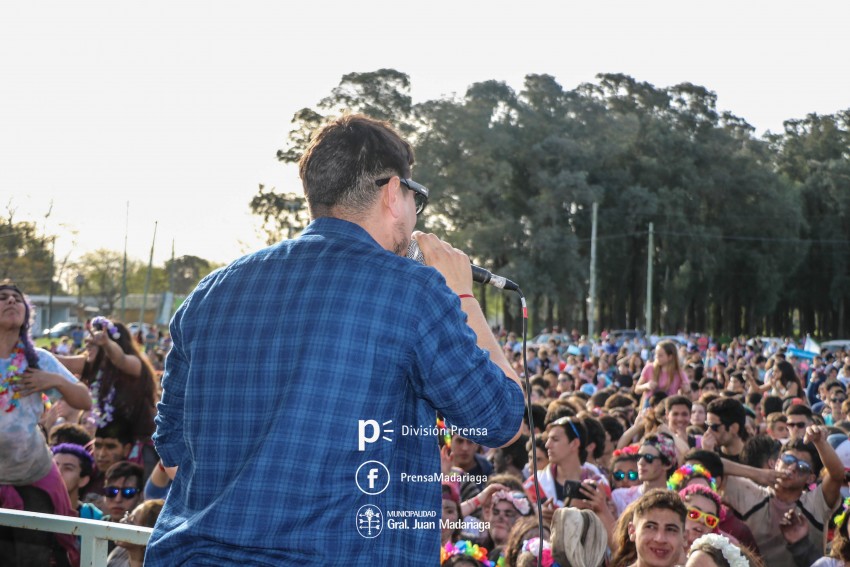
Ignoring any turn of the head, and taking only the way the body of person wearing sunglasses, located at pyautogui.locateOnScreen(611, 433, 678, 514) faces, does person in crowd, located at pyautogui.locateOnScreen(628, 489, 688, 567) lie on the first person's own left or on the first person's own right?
on the first person's own left

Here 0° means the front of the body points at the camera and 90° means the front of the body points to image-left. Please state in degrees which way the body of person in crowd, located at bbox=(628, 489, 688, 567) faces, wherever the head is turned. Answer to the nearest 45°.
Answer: approximately 0°

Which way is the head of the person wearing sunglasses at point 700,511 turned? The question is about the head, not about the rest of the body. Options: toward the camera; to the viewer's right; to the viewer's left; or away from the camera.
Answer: toward the camera

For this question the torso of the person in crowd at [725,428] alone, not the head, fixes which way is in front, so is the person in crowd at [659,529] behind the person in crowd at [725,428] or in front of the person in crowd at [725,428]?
in front

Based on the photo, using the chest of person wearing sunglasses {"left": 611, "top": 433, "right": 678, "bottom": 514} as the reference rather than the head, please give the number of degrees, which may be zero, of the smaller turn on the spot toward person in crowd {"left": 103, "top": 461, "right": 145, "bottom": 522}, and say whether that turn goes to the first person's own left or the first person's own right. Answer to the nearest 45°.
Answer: approximately 45° to the first person's own right

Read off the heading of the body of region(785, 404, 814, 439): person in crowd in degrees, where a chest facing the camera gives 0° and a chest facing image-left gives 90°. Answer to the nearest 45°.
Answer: approximately 45°

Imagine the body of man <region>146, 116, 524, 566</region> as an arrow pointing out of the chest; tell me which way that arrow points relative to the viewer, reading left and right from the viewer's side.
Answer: facing away from the viewer and to the right of the viewer

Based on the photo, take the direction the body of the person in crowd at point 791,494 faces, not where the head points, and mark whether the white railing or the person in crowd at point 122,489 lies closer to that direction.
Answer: the white railing

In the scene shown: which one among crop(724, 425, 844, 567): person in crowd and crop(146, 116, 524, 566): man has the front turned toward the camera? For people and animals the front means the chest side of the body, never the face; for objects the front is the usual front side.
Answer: the person in crowd

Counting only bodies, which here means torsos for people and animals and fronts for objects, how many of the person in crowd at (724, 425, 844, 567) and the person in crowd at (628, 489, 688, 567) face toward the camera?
2

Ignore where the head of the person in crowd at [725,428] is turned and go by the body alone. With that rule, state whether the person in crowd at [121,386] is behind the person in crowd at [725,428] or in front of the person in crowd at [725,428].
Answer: in front

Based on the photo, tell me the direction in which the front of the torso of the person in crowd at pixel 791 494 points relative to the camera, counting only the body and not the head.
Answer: toward the camera

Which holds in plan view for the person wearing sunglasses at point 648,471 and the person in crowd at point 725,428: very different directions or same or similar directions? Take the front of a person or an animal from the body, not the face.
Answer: same or similar directions

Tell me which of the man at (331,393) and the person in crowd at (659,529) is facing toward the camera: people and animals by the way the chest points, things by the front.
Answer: the person in crowd

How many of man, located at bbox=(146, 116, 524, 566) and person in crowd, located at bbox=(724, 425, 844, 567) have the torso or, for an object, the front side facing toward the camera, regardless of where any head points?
1

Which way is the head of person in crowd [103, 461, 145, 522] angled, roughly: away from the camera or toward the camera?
toward the camera

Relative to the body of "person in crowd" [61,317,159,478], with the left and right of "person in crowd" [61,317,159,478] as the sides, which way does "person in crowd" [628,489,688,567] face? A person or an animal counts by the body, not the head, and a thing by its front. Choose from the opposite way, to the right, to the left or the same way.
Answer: the same way
